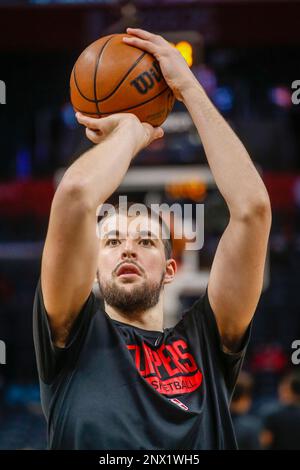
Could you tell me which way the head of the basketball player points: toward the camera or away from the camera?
toward the camera

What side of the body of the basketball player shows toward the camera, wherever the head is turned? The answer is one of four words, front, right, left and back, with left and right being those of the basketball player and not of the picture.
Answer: front
